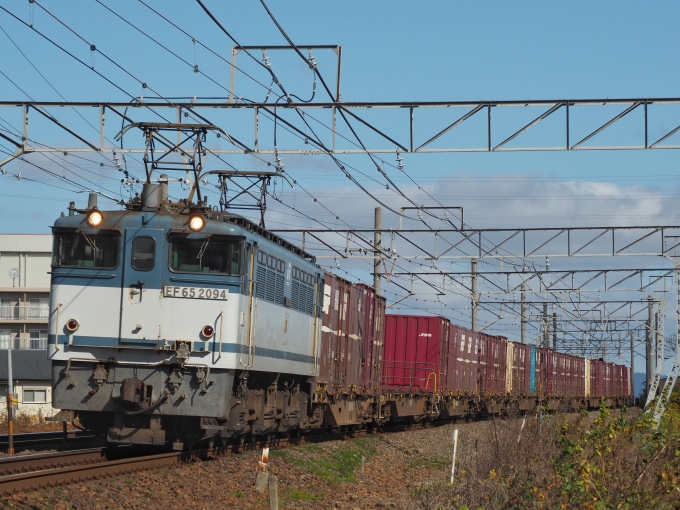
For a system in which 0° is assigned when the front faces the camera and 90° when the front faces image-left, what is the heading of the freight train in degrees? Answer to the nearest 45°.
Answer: approximately 45°
